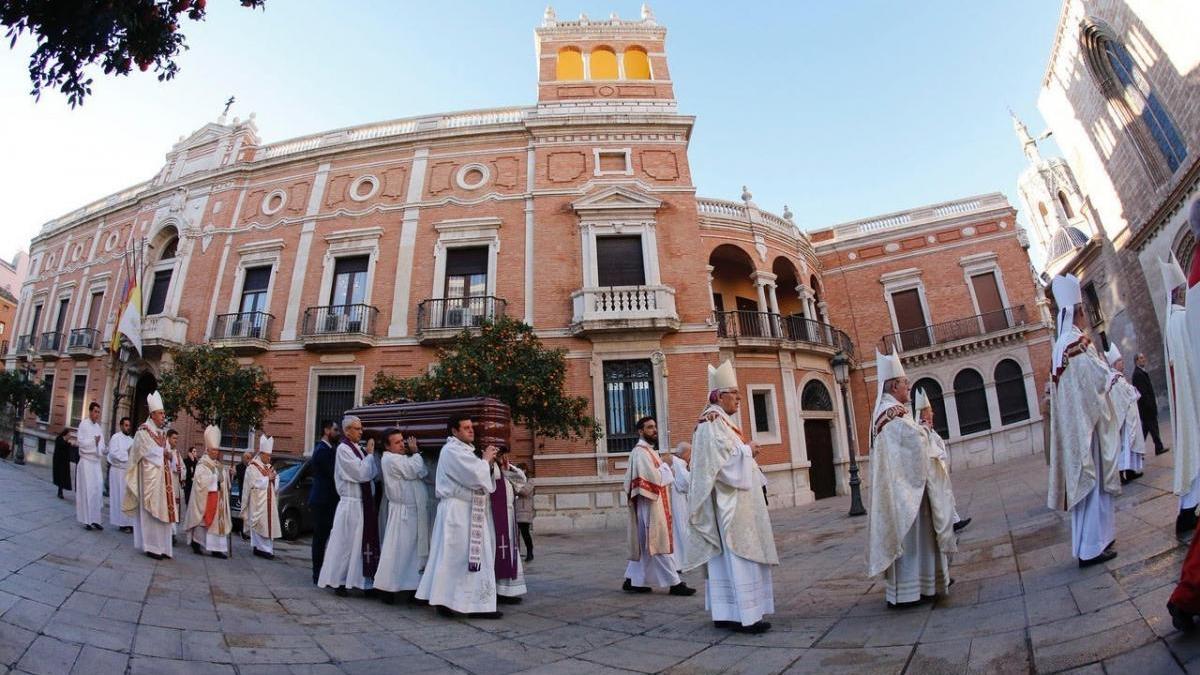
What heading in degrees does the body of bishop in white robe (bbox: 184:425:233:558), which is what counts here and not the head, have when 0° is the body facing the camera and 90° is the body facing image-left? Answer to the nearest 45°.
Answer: approximately 315°

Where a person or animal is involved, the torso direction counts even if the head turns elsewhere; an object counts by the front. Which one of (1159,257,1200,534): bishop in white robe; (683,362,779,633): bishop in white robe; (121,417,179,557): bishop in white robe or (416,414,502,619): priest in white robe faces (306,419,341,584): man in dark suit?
(121,417,179,557): bishop in white robe

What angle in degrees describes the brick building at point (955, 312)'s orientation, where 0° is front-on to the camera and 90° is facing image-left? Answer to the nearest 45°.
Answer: approximately 0°

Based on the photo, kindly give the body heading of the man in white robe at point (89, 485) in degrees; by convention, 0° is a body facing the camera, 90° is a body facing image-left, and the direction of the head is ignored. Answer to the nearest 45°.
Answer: approximately 315°

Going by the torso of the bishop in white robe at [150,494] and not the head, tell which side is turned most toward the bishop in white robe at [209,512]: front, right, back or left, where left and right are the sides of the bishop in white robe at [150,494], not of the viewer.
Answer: left
